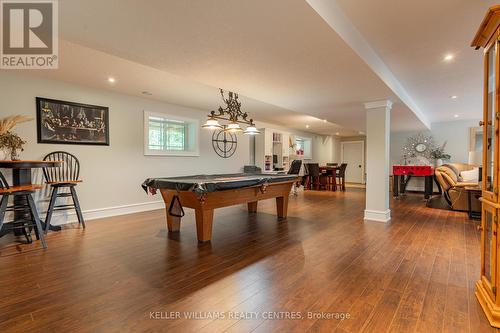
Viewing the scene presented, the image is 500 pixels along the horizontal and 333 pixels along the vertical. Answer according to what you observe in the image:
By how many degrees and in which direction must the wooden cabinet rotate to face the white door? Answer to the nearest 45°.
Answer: approximately 45° to its right

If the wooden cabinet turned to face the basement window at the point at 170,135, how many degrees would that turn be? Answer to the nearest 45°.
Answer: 0° — it already faces it

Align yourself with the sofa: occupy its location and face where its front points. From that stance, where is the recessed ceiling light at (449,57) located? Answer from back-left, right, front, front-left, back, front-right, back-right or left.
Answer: right

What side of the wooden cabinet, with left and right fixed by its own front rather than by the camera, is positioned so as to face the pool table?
front

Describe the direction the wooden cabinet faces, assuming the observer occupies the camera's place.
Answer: facing to the left of the viewer
